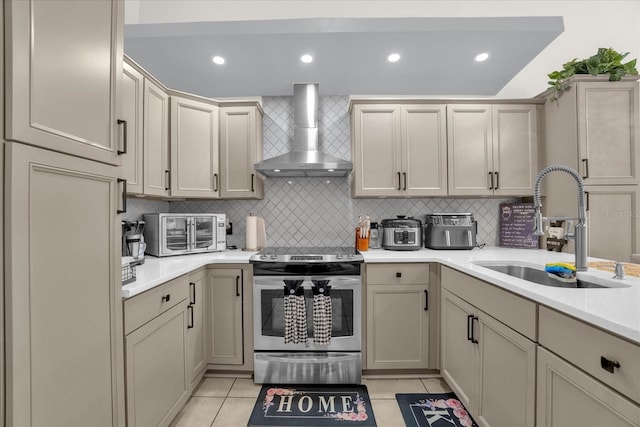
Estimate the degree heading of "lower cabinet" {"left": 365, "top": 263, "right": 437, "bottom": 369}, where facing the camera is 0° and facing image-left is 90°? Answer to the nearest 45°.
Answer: approximately 0°

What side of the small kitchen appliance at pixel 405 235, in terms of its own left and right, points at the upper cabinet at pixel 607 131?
left

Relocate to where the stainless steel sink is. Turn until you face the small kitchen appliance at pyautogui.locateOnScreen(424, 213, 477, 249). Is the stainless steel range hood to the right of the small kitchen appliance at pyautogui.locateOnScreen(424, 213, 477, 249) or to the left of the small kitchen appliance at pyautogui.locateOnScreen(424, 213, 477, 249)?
left

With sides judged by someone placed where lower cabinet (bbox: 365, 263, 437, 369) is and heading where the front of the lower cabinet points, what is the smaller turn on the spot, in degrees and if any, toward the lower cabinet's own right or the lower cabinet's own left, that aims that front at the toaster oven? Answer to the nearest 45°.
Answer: approximately 90° to the lower cabinet's own right

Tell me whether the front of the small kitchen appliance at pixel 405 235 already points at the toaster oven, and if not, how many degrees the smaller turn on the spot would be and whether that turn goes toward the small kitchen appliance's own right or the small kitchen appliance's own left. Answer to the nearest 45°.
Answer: approximately 90° to the small kitchen appliance's own right

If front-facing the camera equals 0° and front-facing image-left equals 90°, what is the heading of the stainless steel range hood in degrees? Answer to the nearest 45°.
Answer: approximately 0°

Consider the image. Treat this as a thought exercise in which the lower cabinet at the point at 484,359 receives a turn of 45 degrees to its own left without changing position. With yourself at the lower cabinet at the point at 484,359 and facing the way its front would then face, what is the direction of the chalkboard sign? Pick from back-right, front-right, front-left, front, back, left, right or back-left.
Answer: back

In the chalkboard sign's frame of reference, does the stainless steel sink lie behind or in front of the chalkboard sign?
in front

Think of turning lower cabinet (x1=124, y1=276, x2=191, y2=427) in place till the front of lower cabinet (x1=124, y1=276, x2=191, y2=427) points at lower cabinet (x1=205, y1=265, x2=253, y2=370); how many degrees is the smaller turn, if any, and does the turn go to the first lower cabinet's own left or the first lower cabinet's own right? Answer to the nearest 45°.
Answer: approximately 90° to the first lower cabinet's own left
